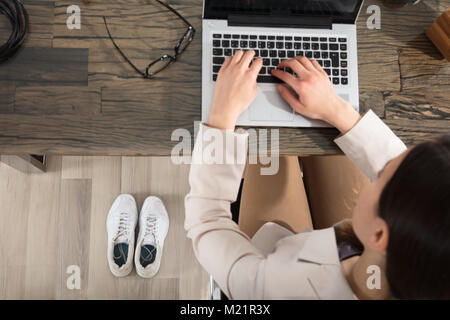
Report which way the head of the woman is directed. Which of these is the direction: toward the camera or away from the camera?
away from the camera

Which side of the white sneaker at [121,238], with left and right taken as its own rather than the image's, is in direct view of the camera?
back

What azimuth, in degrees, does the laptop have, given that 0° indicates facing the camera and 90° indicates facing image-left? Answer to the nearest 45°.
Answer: approximately 0°

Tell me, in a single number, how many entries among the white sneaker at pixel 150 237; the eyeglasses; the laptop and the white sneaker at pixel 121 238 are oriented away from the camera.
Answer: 2

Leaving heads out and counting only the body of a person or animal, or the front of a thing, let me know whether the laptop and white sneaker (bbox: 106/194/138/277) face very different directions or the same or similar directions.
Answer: very different directions

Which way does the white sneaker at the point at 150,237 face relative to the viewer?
away from the camera
